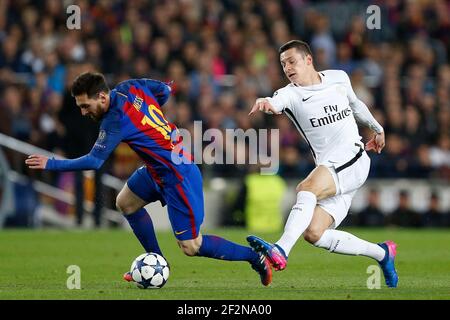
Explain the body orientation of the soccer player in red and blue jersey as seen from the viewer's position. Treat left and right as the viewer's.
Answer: facing to the left of the viewer

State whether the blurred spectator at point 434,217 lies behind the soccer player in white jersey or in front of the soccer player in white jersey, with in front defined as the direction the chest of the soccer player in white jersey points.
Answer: behind

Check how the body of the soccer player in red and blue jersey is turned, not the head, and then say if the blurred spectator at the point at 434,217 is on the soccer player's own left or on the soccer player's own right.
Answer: on the soccer player's own right

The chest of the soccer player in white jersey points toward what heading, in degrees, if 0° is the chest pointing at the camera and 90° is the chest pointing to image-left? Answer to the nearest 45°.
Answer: approximately 45°

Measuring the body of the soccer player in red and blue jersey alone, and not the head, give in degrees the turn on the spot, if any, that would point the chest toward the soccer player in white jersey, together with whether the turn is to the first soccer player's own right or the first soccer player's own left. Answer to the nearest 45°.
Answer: approximately 180°

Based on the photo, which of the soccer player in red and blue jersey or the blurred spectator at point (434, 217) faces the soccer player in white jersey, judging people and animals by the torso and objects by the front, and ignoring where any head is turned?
the blurred spectator

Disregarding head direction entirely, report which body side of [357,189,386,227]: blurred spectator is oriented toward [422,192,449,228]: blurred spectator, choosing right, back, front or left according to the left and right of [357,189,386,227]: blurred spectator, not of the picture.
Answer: left

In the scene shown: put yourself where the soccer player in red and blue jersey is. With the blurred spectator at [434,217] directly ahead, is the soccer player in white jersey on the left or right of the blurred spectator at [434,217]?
right

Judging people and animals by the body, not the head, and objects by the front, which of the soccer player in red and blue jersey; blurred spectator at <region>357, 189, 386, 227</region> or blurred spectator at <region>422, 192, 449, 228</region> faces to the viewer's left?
the soccer player in red and blue jersey

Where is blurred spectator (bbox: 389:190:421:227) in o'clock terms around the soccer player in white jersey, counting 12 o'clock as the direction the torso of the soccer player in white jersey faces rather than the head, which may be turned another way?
The blurred spectator is roughly at 5 o'clock from the soccer player in white jersey.
